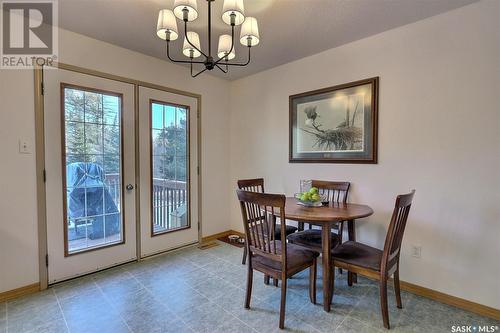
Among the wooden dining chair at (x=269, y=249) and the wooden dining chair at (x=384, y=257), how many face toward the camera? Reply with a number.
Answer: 0

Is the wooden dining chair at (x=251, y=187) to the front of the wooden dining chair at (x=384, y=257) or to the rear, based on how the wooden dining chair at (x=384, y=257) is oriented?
to the front

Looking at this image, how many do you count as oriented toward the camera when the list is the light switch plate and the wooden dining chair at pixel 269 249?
1

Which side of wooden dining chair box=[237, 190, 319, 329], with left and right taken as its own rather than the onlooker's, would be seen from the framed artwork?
front

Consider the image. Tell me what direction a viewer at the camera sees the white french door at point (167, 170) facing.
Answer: facing the viewer and to the right of the viewer

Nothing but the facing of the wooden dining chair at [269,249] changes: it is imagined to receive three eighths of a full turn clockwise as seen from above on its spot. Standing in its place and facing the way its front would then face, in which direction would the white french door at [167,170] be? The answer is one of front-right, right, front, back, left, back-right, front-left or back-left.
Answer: back-right

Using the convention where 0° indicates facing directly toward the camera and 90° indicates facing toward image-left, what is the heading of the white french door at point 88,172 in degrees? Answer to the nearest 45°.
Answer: approximately 315°

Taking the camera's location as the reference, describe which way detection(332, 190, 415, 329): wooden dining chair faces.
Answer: facing away from the viewer and to the left of the viewer

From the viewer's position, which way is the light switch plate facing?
facing the viewer

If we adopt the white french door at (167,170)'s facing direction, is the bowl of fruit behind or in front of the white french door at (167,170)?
in front

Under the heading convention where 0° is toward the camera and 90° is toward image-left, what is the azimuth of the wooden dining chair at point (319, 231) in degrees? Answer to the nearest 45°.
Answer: approximately 45°
